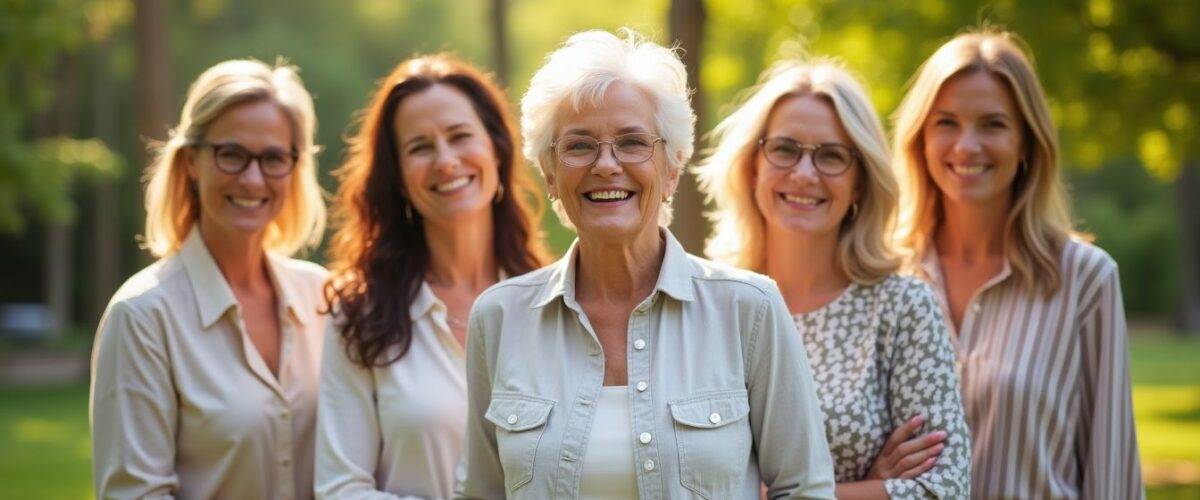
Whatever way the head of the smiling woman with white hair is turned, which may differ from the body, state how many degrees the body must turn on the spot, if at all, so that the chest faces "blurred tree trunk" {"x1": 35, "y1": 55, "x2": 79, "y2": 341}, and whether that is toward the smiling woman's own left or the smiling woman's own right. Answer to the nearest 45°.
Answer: approximately 135° to the smiling woman's own right

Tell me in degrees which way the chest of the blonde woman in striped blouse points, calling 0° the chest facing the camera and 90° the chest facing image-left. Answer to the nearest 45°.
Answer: approximately 45°

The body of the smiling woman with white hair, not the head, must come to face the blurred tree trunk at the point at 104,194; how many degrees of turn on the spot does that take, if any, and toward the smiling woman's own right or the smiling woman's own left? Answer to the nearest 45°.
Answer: approximately 135° to the smiling woman's own right

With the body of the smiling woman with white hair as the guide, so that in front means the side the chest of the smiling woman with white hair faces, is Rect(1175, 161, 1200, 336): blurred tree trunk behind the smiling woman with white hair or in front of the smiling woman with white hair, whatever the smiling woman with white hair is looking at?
behind

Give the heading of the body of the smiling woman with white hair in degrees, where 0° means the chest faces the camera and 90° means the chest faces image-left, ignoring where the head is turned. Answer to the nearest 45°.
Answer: approximately 0°

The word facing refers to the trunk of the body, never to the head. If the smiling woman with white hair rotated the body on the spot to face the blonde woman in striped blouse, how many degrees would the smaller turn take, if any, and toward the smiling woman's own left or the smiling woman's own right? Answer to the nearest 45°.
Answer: approximately 135° to the smiling woman's own left

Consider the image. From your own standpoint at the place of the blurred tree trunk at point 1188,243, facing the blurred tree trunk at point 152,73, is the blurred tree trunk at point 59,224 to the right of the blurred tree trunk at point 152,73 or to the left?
right

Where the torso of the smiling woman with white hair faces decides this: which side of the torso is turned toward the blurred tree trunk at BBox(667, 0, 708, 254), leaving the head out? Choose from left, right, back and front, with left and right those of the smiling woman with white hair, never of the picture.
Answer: back
